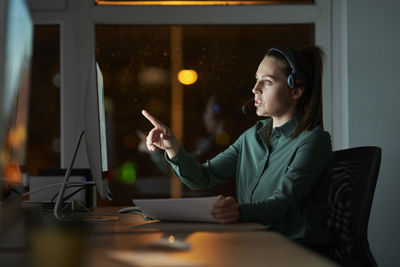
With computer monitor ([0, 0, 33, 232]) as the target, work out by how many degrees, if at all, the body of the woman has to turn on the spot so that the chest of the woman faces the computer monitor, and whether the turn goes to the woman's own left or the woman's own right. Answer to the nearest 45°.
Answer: approximately 45° to the woman's own left

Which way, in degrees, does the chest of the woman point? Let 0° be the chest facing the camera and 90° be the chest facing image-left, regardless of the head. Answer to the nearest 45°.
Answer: approximately 45°

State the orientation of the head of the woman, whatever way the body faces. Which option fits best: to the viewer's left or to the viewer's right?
to the viewer's left
